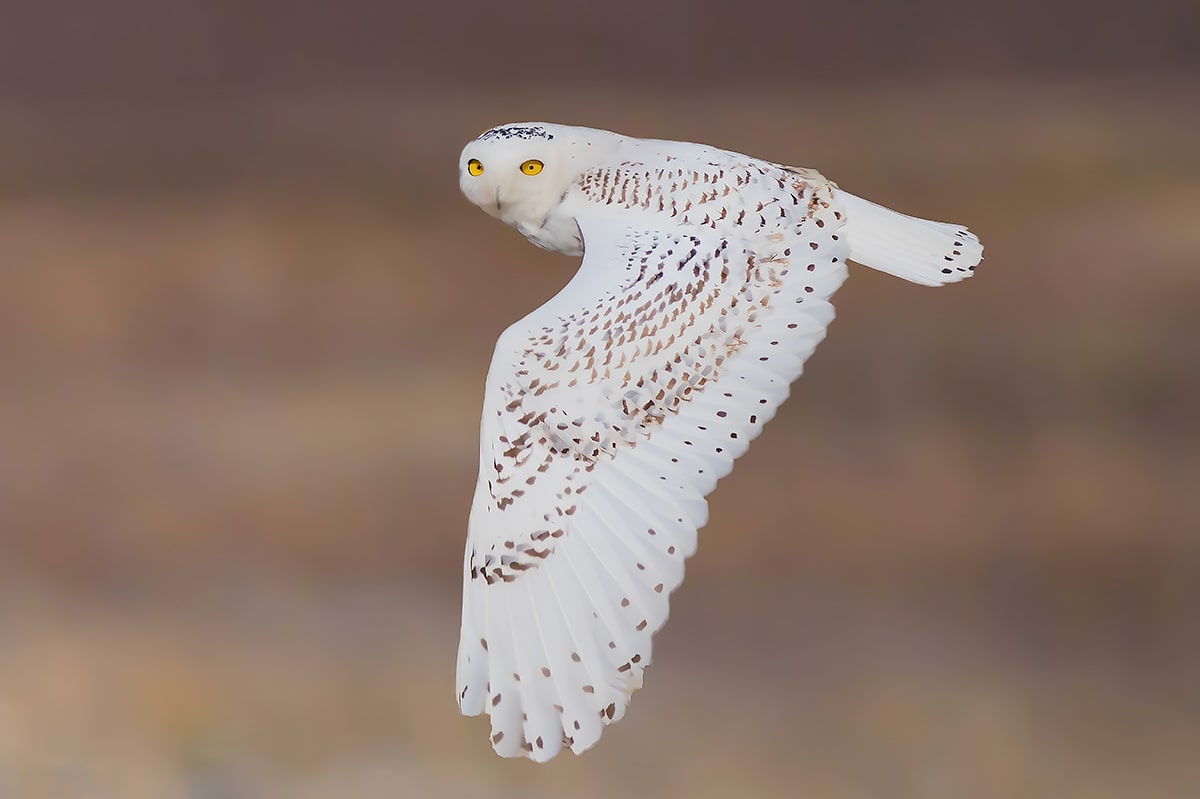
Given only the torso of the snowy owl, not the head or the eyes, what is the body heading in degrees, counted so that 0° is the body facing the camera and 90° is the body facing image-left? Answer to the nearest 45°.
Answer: approximately 90°
